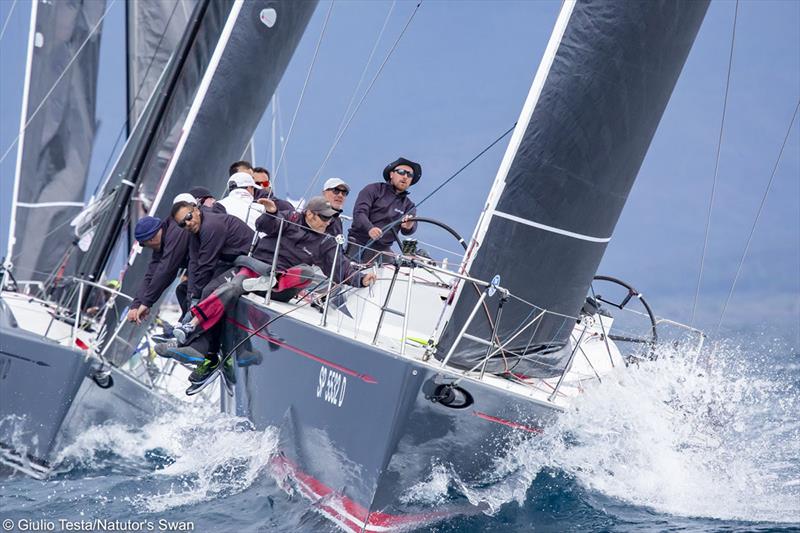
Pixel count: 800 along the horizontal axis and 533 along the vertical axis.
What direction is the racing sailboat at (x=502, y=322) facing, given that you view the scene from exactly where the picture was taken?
facing the viewer

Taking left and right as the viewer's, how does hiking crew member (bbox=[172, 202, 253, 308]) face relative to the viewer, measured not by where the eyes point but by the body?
facing the viewer and to the left of the viewer

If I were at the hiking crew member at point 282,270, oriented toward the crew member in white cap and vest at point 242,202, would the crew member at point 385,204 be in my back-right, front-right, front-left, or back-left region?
front-right

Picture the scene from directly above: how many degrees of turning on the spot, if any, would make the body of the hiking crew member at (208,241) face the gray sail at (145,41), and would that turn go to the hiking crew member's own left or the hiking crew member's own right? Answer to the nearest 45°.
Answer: approximately 135° to the hiking crew member's own right

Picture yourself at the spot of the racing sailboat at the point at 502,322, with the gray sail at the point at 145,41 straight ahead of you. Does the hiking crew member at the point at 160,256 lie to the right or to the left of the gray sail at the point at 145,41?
left
